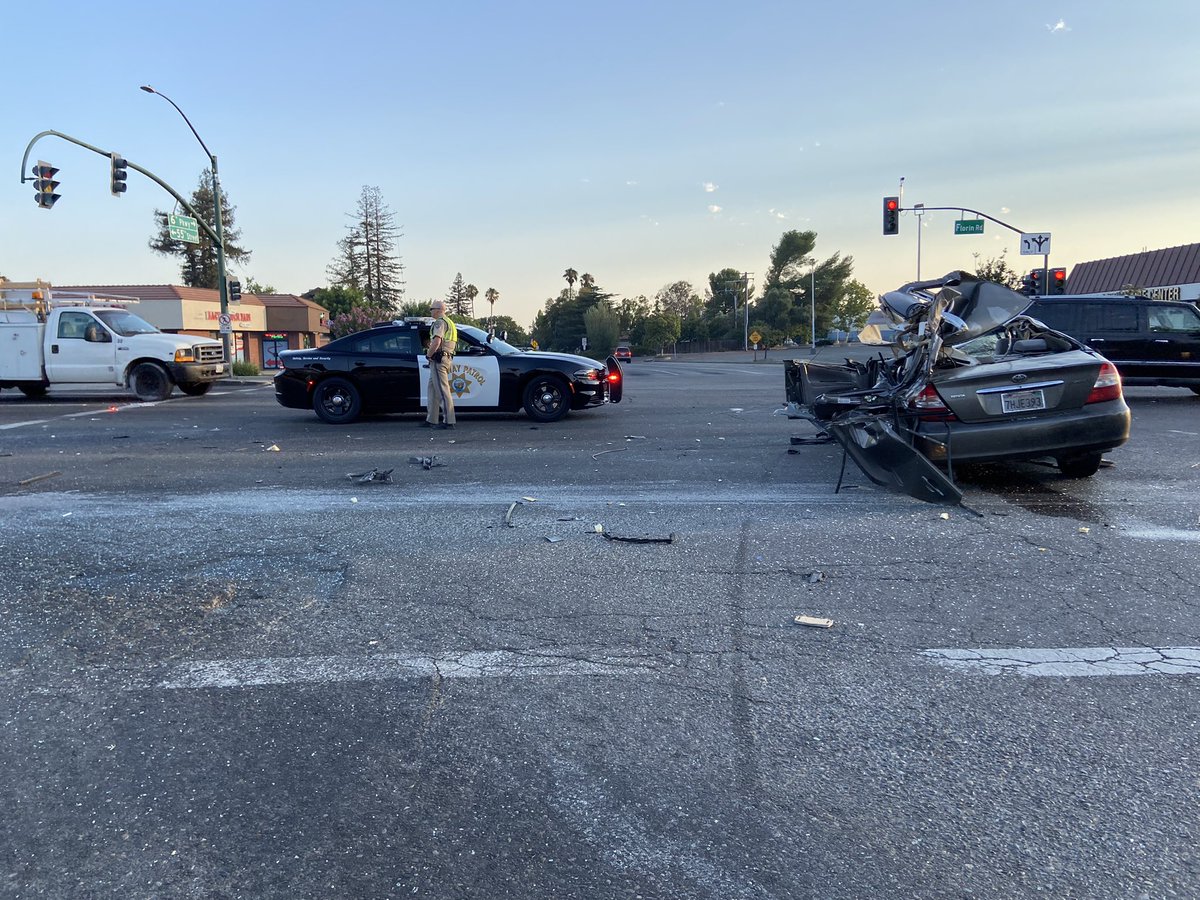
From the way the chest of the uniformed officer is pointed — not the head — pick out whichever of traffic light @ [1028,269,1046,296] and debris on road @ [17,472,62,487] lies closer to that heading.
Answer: the debris on road

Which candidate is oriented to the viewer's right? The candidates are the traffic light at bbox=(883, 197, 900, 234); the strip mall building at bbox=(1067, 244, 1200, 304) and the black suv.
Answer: the black suv

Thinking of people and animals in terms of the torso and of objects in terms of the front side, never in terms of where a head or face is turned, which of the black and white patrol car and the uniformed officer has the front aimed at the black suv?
the black and white patrol car

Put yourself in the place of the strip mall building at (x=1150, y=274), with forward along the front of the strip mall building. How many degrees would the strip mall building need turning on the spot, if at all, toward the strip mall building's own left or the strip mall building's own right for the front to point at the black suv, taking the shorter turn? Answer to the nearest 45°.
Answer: approximately 45° to the strip mall building's own left

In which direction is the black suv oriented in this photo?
to the viewer's right

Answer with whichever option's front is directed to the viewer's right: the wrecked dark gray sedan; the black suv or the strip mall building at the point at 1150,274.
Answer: the black suv

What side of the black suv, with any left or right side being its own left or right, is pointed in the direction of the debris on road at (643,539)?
right

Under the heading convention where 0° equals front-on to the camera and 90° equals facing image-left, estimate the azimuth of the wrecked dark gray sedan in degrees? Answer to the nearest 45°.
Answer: approximately 135°

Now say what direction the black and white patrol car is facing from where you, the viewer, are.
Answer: facing to the right of the viewer
